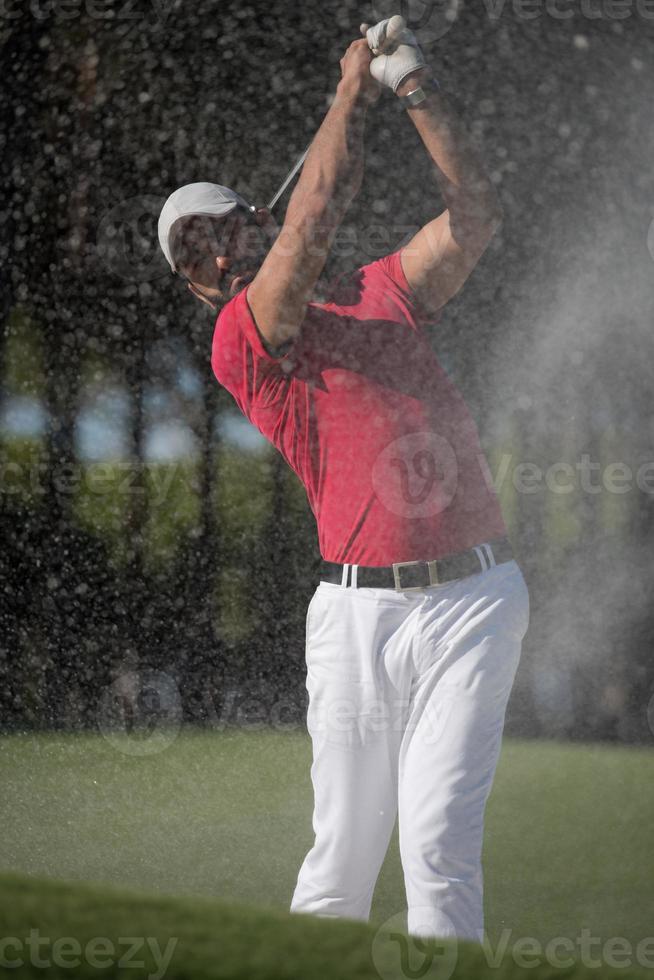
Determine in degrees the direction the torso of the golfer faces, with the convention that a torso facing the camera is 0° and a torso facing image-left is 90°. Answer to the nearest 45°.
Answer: approximately 0°
